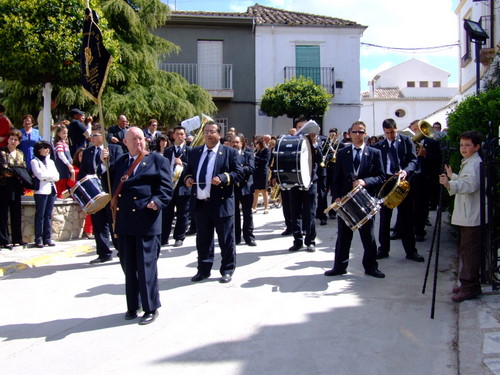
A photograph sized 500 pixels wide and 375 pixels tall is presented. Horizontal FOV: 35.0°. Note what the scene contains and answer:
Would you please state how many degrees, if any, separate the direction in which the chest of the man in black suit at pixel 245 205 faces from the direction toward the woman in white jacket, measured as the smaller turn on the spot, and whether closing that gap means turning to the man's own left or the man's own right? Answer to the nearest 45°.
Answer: approximately 90° to the man's own right

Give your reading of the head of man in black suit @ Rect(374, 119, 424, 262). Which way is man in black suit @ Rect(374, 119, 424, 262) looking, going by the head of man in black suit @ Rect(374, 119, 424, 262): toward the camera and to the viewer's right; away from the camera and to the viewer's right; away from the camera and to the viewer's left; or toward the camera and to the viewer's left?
toward the camera and to the viewer's left

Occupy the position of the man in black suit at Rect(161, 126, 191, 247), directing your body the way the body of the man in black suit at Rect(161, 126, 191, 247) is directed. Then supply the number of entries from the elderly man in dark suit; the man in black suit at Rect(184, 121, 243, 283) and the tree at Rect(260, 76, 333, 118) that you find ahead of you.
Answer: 2

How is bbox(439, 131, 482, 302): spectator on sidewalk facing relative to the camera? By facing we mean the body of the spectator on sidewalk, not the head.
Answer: to the viewer's left

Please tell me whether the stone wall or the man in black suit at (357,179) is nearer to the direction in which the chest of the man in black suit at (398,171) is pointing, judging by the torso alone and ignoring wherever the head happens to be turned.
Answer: the man in black suit

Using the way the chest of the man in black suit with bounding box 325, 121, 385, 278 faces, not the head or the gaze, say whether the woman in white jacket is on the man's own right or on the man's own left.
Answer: on the man's own right

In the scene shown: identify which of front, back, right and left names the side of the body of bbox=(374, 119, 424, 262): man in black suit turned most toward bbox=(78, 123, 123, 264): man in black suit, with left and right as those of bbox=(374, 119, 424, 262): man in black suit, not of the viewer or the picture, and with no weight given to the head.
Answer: right

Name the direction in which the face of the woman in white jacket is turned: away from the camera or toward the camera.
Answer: toward the camera

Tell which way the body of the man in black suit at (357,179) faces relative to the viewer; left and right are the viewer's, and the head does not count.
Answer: facing the viewer

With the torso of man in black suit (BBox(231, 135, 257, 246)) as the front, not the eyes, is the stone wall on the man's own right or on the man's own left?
on the man's own right
